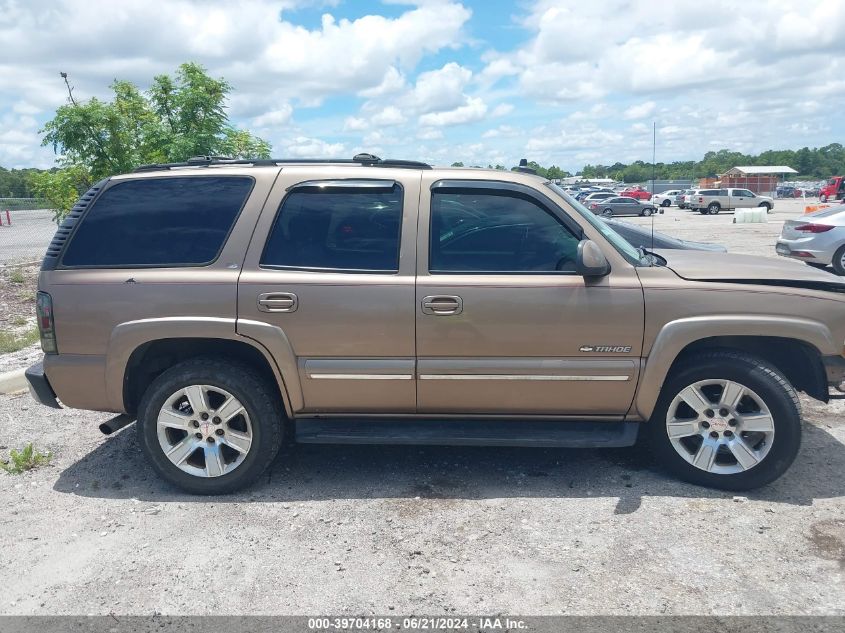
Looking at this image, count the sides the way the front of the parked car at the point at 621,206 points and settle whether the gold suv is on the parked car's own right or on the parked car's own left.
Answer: on the parked car's own right

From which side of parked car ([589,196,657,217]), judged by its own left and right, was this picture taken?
right

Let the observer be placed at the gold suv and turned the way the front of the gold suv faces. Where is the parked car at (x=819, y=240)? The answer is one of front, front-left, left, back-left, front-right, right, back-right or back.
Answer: front-left

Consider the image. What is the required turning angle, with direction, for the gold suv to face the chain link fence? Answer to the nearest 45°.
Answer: approximately 135° to its left

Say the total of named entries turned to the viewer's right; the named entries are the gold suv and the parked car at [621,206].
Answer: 2

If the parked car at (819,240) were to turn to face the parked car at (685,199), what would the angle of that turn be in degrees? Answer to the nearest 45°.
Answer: approximately 45° to its left

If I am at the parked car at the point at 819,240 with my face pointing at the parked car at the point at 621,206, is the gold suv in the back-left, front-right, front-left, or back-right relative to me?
back-left

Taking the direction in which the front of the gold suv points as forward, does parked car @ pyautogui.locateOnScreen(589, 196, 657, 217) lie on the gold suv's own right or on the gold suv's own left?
on the gold suv's own left

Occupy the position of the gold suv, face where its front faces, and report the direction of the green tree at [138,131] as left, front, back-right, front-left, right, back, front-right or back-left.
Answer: back-left

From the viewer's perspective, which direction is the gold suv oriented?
to the viewer's right

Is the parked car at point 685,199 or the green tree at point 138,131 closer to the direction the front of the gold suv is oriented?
the parked car

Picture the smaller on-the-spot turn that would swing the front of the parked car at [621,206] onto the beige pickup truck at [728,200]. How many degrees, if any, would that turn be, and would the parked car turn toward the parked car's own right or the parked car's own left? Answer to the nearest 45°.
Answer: approximately 45° to the parked car's own left
